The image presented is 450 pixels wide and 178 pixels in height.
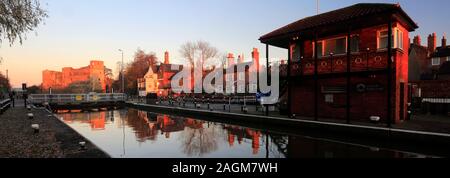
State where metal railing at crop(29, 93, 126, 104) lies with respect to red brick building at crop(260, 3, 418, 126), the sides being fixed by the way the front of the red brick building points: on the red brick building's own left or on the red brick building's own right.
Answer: on the red brick building's own right

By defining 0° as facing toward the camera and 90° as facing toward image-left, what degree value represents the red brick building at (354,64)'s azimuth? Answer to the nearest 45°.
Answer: approximately 45°
